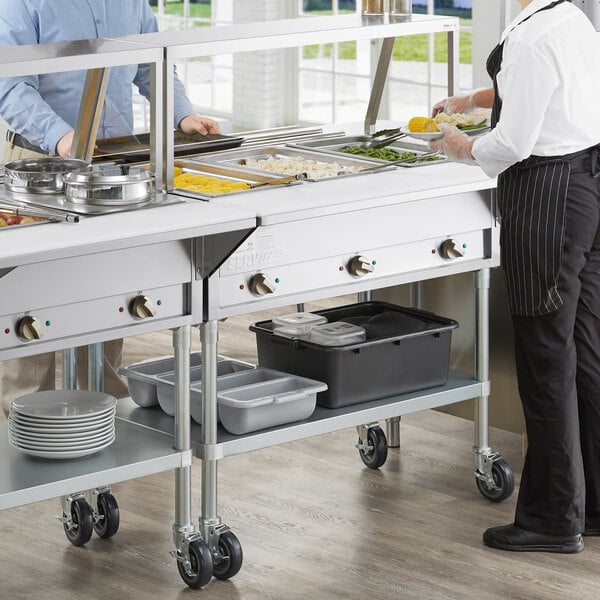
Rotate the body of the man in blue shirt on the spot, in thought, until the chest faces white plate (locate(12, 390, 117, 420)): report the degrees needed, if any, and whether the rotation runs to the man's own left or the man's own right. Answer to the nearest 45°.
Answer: approximately 45° to the man's own right

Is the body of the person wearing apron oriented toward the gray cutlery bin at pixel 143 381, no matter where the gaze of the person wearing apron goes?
yes

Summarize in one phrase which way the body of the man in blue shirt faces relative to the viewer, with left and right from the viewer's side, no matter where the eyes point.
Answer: facing the viewer and to the right of the viewer

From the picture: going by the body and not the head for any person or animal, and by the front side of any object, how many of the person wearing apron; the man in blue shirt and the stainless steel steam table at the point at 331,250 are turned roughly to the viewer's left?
1

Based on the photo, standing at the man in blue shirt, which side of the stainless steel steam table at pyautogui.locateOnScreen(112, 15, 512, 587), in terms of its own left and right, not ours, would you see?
back

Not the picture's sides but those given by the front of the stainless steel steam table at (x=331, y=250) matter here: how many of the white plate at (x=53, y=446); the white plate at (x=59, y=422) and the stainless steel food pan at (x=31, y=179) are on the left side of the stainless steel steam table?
0

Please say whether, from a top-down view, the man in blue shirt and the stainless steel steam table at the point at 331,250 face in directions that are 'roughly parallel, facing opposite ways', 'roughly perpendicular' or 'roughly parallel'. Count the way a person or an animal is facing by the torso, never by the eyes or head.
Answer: roughly parallel

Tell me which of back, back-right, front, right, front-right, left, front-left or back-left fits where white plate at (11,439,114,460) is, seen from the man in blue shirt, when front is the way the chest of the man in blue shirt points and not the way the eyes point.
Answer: front-right

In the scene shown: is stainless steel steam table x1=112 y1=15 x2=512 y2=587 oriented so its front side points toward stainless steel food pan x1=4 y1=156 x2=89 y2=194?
no

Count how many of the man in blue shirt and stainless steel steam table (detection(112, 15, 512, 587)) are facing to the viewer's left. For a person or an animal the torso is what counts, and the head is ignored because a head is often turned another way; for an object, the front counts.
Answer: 0

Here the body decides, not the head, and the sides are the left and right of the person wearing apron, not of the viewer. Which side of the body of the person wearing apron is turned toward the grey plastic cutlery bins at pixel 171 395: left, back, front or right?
front

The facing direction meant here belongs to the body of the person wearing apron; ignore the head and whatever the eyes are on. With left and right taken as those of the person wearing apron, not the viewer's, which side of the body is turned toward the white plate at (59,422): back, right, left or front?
front

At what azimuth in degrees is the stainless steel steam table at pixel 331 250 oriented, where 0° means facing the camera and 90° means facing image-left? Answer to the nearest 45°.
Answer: approximately 315°

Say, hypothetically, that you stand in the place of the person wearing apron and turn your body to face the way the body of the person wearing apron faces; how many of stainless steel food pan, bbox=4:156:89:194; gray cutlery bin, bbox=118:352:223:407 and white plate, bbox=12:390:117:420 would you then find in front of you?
3

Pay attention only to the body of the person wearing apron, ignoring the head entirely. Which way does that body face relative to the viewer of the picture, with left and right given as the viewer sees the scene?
facing to the left of the viewer
